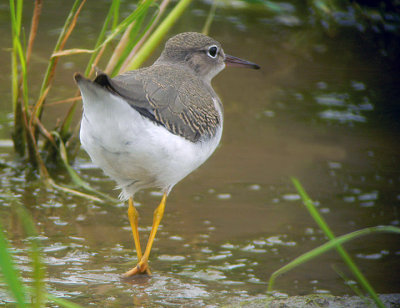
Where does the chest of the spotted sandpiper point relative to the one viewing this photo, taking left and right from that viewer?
facing away from the viewer and to the right of the viewer

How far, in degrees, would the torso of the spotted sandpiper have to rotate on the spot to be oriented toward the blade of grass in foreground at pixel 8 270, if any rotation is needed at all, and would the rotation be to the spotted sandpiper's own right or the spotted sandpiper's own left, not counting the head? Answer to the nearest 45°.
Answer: approximately 135° to the spotted sandpiper's own right

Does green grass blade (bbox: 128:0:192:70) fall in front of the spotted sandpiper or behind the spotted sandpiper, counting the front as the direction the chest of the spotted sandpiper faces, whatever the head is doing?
in front

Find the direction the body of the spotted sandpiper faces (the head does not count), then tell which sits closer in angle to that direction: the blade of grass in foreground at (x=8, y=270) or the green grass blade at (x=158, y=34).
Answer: the green grass blade
